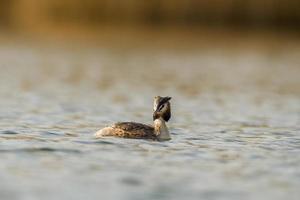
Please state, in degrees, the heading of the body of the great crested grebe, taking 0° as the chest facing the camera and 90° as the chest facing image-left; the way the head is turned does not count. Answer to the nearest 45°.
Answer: approximately 270°
